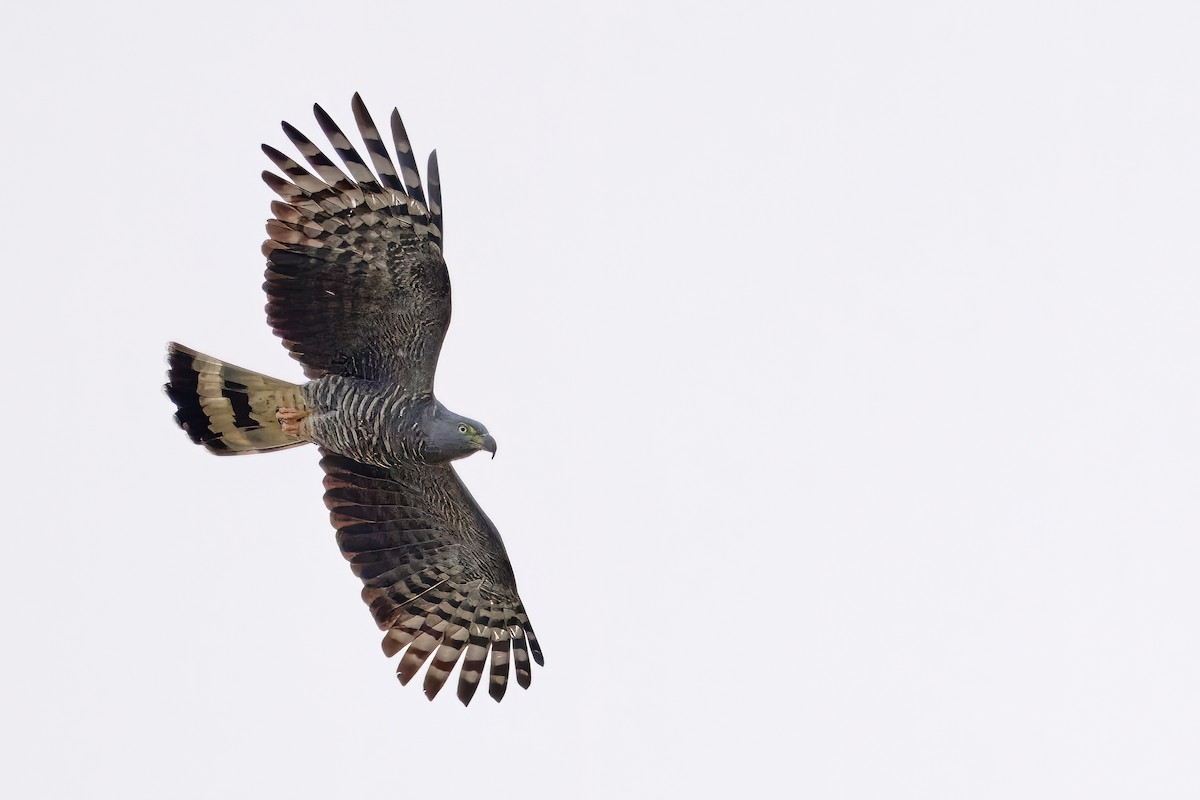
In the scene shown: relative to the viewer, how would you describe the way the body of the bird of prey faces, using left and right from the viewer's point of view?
facing to the right of the viewer
